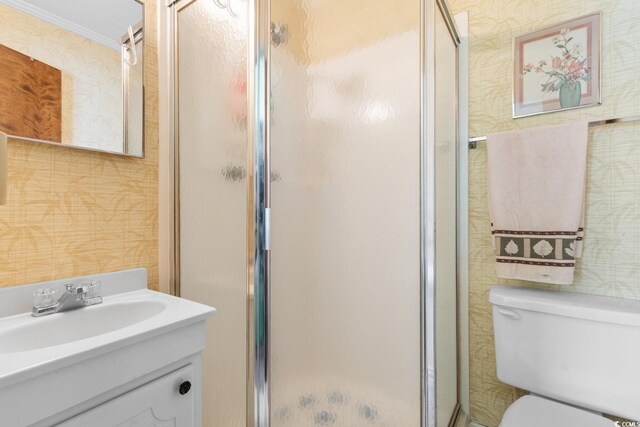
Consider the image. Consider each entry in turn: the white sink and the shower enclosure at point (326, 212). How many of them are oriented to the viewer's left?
0

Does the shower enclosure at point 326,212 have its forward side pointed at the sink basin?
no

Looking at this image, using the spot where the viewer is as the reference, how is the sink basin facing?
facing the viewer and to the right of the viewer

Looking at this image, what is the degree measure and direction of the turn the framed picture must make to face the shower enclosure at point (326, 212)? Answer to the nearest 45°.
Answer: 0° — it already faces it

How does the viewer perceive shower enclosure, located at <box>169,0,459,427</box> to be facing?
facing the viewer

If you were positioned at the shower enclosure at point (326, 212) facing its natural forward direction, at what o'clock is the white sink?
The white sink is roughly at 2 o'clock from the shower enclosure.

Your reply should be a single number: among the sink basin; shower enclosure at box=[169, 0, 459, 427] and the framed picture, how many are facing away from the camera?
0

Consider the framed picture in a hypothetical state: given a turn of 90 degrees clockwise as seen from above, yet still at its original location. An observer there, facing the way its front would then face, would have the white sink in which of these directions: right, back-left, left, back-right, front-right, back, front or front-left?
left

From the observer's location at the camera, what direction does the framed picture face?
facing the viewer and to the left of the viewer

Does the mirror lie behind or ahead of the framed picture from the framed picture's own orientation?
ahead
